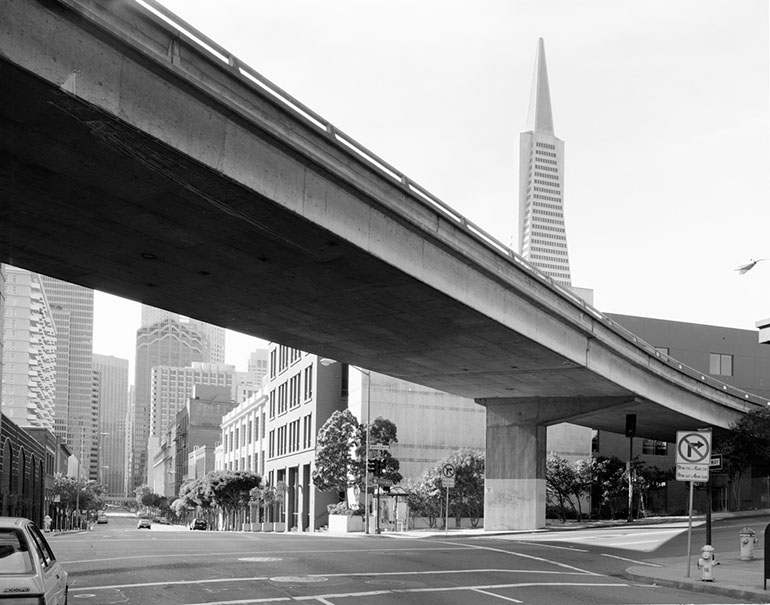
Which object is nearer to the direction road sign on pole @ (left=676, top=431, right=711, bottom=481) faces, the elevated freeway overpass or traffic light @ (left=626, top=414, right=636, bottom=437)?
the elevated freeway overpass

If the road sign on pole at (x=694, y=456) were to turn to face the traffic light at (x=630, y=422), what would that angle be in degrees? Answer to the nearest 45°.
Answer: approximately 180°

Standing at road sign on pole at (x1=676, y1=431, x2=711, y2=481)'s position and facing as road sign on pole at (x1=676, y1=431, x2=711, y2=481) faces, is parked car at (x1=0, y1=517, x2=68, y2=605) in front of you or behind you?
in front

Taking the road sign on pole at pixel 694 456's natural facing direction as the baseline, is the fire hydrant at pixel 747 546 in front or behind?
behind

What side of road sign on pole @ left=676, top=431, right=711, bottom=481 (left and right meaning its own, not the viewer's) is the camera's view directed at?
front

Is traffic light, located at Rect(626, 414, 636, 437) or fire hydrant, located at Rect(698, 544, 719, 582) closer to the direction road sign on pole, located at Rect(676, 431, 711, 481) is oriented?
the fire hydrant

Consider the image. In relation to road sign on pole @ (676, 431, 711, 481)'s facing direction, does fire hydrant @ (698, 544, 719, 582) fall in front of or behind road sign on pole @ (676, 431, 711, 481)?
in front
